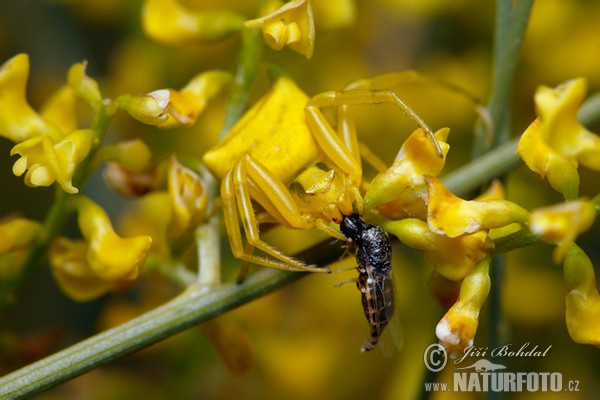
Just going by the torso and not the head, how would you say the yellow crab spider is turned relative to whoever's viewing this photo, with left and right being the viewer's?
facing the viewer and to the right of the viewer
